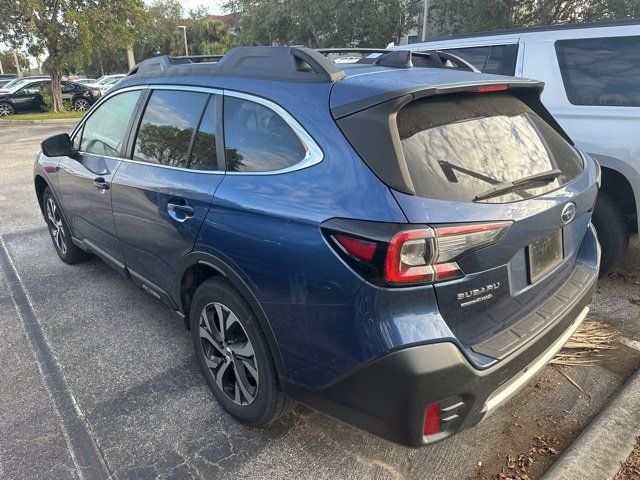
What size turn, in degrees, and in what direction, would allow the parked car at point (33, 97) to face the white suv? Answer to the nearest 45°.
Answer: approximately 90° to its left

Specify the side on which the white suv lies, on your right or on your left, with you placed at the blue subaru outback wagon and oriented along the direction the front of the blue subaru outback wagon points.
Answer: on your right

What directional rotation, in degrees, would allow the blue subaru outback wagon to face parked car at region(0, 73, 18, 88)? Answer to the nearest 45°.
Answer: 0° — it already faces it

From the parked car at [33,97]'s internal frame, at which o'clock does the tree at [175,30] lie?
The tree is roughly at 4 o'clock from the parked car.

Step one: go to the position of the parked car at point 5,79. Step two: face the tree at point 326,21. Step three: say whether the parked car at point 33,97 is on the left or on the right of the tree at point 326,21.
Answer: right

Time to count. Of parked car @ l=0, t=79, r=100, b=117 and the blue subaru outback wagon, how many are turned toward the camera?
0

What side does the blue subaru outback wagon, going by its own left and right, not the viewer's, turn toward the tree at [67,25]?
front

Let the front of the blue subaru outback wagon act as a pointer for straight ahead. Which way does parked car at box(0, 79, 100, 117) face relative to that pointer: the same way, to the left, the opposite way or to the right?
to the left

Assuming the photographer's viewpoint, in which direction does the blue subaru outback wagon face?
facing away from the viewer and to the left of the viewer

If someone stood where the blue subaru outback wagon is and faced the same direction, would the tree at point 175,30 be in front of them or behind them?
in front

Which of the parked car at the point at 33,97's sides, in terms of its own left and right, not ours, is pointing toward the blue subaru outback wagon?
left

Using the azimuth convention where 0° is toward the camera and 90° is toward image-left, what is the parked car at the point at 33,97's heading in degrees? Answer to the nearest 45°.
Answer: approximately 90°

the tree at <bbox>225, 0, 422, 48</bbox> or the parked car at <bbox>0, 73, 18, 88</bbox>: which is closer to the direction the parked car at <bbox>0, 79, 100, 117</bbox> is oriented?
the parked car
